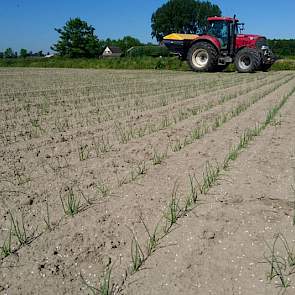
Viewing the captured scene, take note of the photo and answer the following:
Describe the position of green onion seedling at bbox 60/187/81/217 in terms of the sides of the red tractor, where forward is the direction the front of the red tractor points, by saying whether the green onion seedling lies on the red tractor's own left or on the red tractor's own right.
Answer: on the red tractor's own right

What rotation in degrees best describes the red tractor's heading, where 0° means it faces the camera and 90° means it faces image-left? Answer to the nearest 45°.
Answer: approximately 315°

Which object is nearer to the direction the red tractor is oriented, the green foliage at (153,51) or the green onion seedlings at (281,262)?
the green onion seedlings

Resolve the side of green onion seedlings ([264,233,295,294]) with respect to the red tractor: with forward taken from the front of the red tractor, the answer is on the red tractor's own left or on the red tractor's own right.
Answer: on the red tractor's own right

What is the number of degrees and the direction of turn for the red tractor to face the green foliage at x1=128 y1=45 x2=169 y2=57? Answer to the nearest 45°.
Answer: approximately 135° to its left

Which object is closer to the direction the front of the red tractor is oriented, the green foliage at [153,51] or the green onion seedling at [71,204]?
the green onion seedling

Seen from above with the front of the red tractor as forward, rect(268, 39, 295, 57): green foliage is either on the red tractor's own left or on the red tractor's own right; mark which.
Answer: on the red tractor's own left
